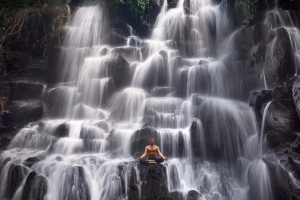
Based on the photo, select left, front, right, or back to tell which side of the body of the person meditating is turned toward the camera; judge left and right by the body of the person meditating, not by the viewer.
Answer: front

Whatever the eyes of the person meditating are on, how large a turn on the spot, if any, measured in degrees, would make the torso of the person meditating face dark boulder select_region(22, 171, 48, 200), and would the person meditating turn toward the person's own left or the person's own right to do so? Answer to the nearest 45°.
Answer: approximately 90° to the person's own right

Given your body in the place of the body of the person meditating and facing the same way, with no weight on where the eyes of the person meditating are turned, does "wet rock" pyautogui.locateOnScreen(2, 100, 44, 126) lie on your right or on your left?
on your right

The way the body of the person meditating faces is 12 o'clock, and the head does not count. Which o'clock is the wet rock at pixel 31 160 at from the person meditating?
The wet rock is roughly at 3 o'clock from the person meditating.

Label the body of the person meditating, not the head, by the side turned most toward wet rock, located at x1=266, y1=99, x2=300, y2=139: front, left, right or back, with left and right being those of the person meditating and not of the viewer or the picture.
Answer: left

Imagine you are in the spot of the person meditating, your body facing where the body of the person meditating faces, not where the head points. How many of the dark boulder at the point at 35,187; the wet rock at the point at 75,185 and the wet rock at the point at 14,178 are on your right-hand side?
3

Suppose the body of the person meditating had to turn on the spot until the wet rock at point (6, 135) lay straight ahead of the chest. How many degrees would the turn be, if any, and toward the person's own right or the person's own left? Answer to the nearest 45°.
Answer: approximately 90° to the person's own right

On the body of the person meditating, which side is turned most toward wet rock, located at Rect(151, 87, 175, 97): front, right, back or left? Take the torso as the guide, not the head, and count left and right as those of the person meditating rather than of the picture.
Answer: back

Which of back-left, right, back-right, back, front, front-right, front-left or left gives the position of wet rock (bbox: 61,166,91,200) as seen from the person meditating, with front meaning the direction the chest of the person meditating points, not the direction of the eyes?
right

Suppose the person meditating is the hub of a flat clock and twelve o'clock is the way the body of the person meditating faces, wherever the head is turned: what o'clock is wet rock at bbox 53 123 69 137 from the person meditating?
The wet rock is roughly at 4 o'clock from the person meditating.
